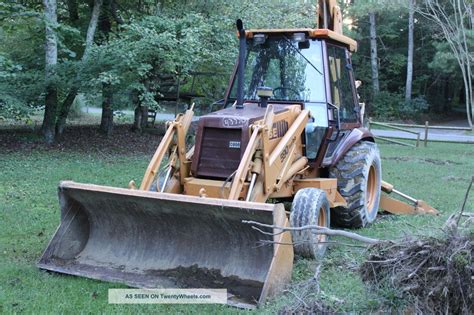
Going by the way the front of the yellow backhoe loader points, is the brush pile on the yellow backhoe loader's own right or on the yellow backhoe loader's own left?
on the yellow backhoe loader's own left

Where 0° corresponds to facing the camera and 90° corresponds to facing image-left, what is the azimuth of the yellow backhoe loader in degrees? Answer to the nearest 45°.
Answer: approximately 45°

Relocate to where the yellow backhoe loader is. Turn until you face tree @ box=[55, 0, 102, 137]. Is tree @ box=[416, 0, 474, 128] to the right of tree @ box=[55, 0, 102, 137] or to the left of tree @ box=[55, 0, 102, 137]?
right

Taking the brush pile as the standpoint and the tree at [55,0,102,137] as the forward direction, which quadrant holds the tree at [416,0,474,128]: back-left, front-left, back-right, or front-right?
front-right

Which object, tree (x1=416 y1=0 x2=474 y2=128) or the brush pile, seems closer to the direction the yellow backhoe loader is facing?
the brush pile

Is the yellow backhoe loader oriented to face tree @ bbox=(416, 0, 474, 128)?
no

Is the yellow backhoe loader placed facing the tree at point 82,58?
no
